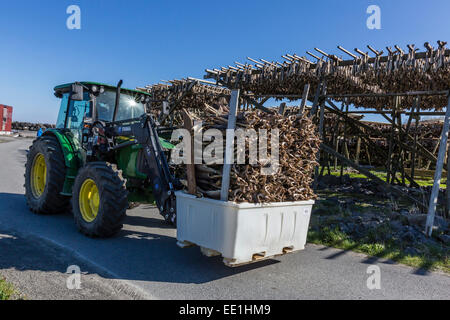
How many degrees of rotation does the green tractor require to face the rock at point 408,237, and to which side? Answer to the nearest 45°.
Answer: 0° — it already faces it

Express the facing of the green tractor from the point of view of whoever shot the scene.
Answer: facing the viewer and to the right of the viewer

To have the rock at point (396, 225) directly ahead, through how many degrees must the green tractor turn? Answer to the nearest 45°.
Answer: approximately 45° to its left

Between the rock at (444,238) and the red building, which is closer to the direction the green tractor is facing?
the rock

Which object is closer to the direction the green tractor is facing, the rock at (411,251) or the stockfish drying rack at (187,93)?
the rock

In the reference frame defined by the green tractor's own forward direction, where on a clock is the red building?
The red building is roughly at 7 o'clock from the green tractor.

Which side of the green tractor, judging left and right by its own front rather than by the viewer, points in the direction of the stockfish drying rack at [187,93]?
left

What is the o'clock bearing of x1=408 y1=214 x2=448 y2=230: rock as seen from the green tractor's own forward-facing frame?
The rock is roughly at 11 o'clock from the green tractor.
